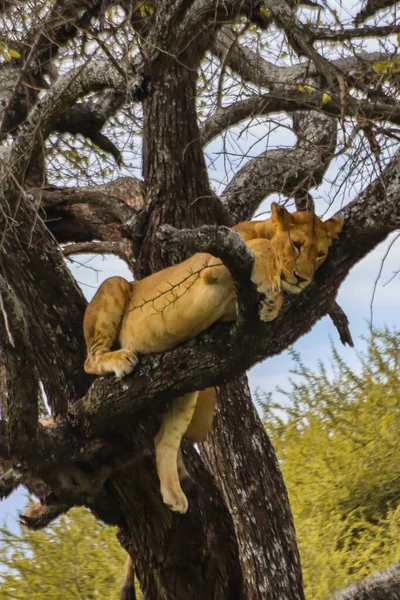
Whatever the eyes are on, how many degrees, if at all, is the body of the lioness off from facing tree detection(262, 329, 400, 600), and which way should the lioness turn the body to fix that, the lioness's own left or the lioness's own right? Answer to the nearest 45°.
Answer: approximately 90° to the lioness's own left

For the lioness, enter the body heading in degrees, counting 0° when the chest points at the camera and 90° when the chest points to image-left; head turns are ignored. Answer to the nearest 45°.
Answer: approximately 270°
